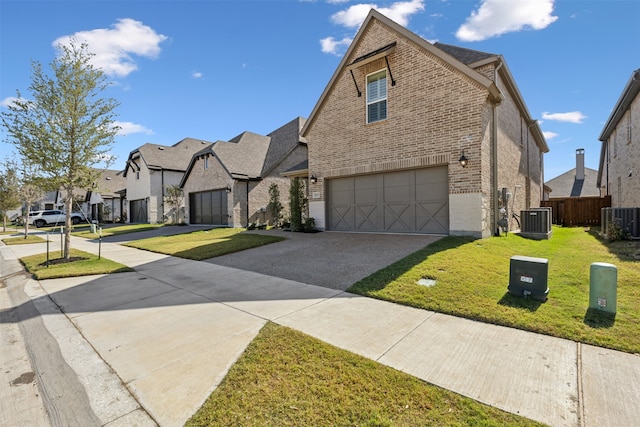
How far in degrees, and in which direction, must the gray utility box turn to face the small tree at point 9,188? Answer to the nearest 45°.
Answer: approximately 90° to its right

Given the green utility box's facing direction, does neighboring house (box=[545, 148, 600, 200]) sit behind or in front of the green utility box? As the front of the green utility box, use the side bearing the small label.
behind

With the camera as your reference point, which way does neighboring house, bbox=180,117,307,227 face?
facing the viewer and to the left of the viewer

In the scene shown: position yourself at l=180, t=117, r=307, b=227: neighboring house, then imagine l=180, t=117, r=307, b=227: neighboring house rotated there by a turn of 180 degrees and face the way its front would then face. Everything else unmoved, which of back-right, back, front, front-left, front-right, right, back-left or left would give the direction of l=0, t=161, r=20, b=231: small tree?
back-left

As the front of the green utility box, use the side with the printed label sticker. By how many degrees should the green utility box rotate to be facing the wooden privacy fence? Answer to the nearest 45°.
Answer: approximately 180°

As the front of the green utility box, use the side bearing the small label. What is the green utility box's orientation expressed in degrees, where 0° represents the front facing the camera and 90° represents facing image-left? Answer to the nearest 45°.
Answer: approximately 0°

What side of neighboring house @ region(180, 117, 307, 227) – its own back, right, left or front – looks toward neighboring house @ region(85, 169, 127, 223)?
right

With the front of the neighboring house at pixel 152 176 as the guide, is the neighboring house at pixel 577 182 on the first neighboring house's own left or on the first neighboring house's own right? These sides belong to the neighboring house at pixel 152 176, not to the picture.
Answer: on the first neighboring house's own left
